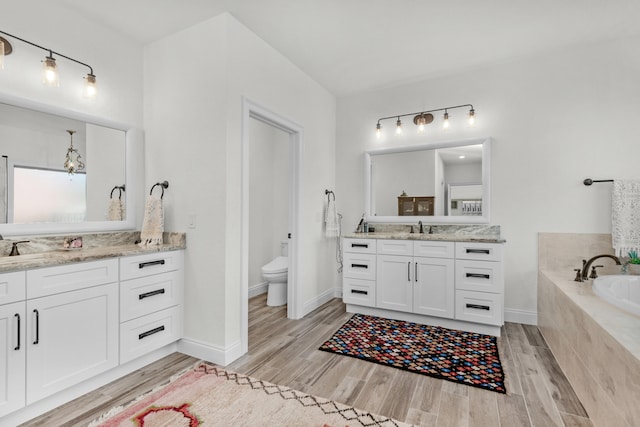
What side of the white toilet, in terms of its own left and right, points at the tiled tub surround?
left

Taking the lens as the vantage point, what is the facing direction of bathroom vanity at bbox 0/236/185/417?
facing the viewer and to the right of the viewer

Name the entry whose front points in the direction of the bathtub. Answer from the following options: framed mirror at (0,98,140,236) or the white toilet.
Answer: the framed mirror

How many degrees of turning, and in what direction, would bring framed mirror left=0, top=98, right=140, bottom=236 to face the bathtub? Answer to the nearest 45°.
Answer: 0° — it already faces it

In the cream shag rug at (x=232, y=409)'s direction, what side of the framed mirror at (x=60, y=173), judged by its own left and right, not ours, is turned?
front

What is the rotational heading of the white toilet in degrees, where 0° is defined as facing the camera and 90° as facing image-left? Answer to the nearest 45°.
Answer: approximately 45°

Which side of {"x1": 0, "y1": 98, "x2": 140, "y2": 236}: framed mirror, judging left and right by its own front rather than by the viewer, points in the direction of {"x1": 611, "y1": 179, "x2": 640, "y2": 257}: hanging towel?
front

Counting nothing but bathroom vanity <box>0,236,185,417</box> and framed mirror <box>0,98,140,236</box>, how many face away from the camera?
0

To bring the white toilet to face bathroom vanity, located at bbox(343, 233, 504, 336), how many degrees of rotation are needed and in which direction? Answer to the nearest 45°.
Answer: approximately 90° to its left

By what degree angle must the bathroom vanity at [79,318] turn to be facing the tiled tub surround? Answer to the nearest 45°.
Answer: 0° — it already faces it

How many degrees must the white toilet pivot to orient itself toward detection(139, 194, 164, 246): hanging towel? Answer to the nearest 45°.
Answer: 0° — it already faces it

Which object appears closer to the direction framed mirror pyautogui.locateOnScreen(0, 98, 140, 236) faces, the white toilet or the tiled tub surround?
the tiled tub surround

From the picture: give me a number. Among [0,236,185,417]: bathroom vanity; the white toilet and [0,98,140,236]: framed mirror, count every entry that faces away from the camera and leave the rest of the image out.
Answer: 0

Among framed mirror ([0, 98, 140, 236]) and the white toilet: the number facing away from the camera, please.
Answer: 0

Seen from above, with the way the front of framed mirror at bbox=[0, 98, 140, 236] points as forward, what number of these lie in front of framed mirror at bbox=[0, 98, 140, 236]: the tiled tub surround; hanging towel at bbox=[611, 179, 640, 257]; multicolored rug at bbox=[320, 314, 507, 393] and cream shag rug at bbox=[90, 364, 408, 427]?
4
